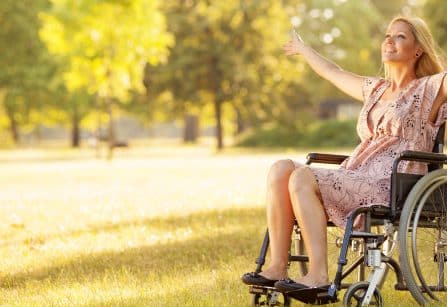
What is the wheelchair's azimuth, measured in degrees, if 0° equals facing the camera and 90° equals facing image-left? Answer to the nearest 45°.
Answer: approximately 45°

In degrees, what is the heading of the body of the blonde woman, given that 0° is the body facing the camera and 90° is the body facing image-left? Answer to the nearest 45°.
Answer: approximately 45°
